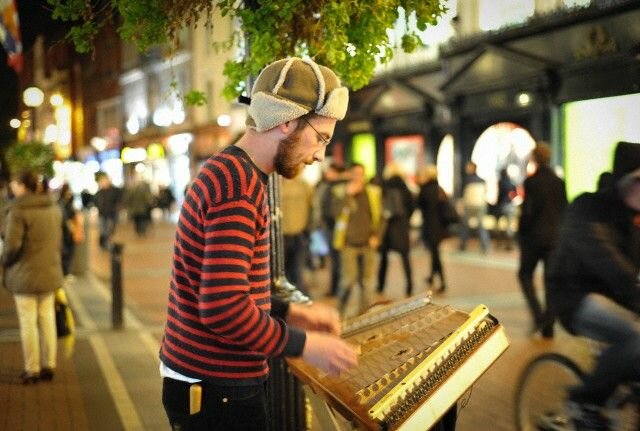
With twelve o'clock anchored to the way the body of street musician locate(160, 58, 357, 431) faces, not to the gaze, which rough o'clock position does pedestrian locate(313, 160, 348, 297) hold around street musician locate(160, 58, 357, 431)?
pedestrian locate(313, 160, 348, 297) is roughly at 9 o'clock from street musician locate(160, 58, 357, 431).

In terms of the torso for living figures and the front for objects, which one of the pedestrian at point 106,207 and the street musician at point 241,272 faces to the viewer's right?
the street musician at point 241,272

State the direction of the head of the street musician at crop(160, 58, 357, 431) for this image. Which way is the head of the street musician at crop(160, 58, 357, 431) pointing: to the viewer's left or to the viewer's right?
to the viewer's right

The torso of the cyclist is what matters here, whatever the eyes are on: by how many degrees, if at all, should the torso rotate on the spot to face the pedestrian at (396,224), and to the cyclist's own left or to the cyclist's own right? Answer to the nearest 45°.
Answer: approximately 90° to the cyclist's own left

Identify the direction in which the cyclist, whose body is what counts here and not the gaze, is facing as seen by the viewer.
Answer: to the viewer's right

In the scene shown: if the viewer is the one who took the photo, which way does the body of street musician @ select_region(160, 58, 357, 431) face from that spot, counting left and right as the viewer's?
facing to the right of the viewer
